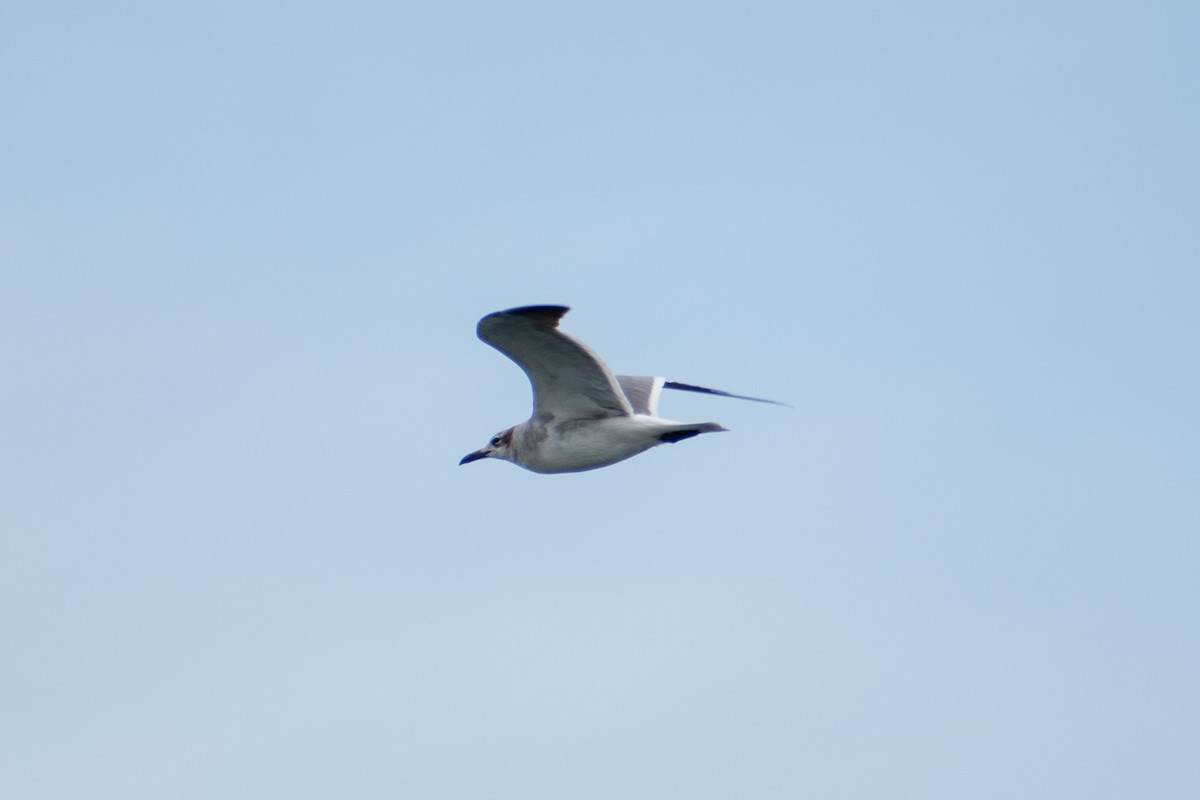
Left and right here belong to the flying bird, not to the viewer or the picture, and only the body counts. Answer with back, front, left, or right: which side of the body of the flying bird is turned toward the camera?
left
